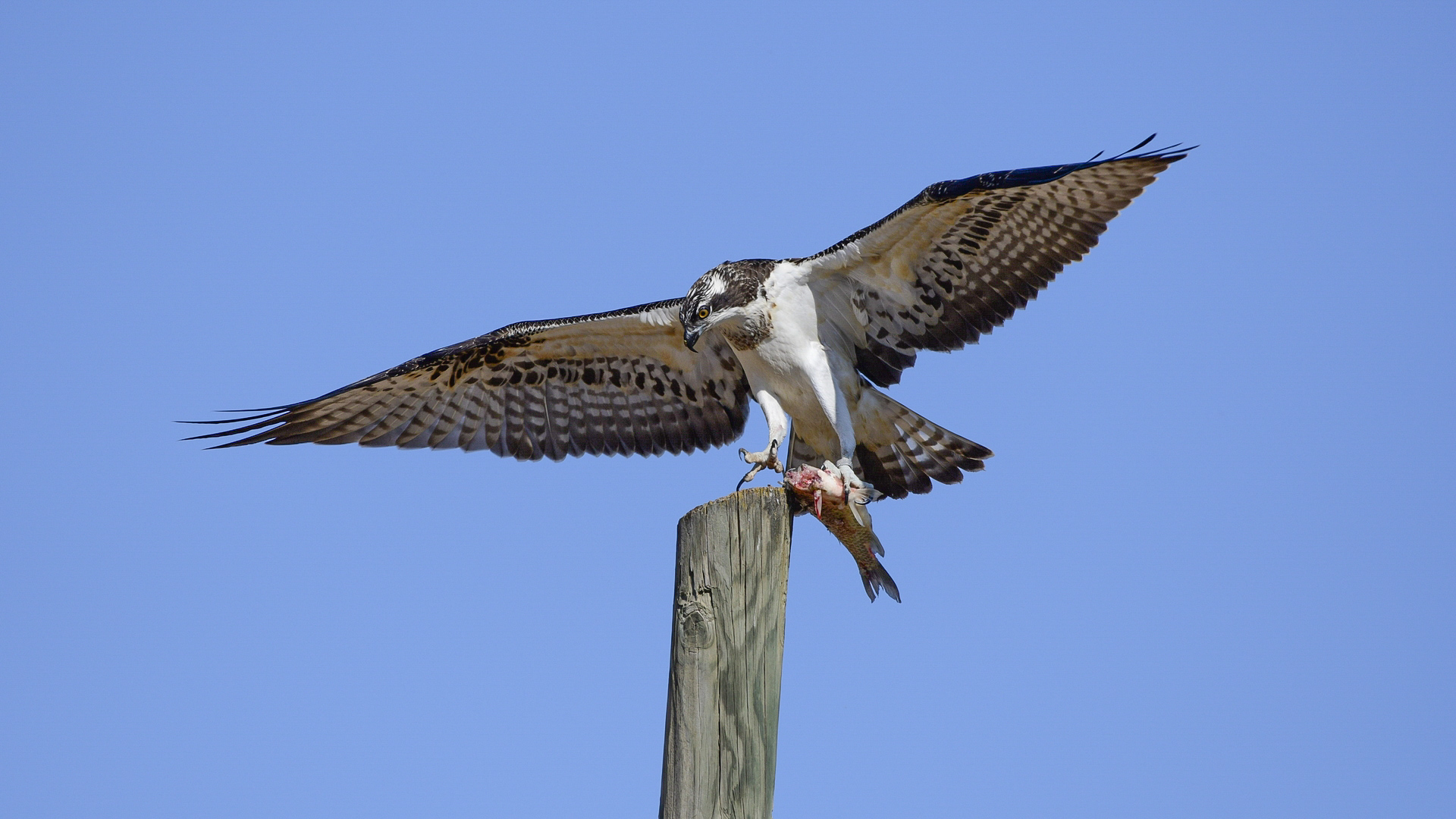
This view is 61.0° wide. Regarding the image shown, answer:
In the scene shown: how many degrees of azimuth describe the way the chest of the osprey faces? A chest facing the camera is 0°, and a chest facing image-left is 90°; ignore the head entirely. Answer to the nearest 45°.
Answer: approximately 45°
